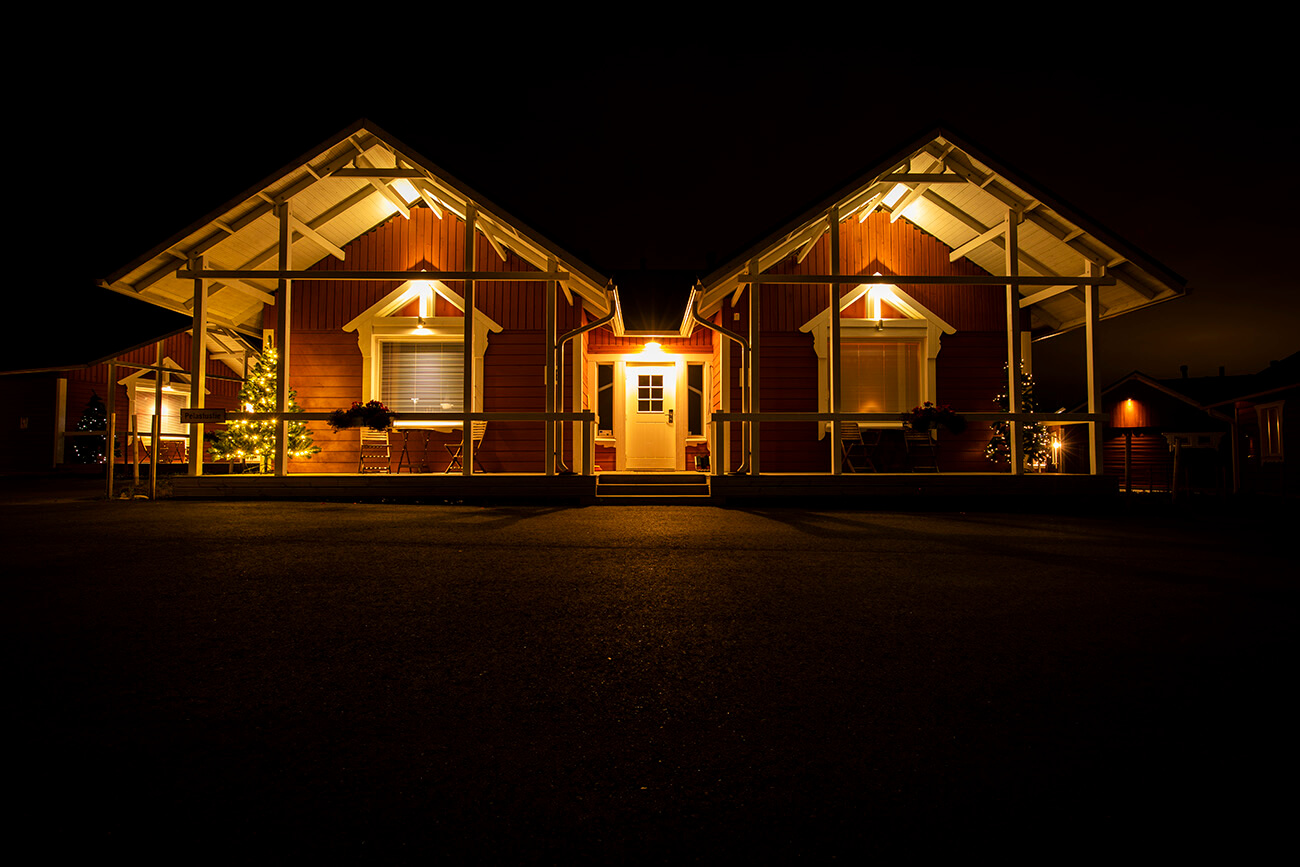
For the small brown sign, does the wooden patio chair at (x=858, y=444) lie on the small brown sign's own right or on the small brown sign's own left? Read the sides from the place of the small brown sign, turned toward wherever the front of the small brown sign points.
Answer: on the small brown sign's own left

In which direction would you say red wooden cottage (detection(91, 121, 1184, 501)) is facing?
toward the camera

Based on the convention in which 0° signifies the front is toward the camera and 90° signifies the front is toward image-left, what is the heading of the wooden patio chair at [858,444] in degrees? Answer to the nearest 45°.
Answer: approximately 315°

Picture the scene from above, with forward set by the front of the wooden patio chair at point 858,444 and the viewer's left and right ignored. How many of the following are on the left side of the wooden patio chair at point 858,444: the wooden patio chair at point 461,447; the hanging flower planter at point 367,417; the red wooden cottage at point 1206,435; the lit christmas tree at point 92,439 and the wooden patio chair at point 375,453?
1

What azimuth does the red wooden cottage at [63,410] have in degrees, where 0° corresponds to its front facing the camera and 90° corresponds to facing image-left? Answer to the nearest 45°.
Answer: approximately 315°

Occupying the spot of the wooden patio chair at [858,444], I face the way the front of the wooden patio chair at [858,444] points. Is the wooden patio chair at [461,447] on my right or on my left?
on my right

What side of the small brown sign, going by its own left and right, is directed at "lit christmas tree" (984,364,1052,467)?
left

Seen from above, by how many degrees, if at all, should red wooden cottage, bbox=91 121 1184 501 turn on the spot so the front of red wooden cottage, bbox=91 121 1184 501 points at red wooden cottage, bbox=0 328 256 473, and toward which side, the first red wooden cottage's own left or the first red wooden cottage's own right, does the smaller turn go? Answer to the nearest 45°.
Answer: approximately 135° to the first red wooden cottage's own right

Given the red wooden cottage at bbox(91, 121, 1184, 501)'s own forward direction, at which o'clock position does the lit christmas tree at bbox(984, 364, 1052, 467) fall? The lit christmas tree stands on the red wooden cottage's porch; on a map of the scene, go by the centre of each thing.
The lit christmas tree is roughly at 9 o'clock from the red wooden cottage.

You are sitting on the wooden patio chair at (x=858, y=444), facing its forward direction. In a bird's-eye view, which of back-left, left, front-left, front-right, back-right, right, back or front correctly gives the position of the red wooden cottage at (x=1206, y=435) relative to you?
left

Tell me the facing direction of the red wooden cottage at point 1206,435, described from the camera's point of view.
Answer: facing the viewer and to the left of the viewer

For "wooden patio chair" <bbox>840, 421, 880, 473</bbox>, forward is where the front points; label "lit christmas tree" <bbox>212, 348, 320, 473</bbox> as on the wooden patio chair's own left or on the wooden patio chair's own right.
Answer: on the wooden patio chair's own right

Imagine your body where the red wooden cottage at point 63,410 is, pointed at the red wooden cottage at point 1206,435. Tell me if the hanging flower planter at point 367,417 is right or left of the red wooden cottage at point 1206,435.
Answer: right
